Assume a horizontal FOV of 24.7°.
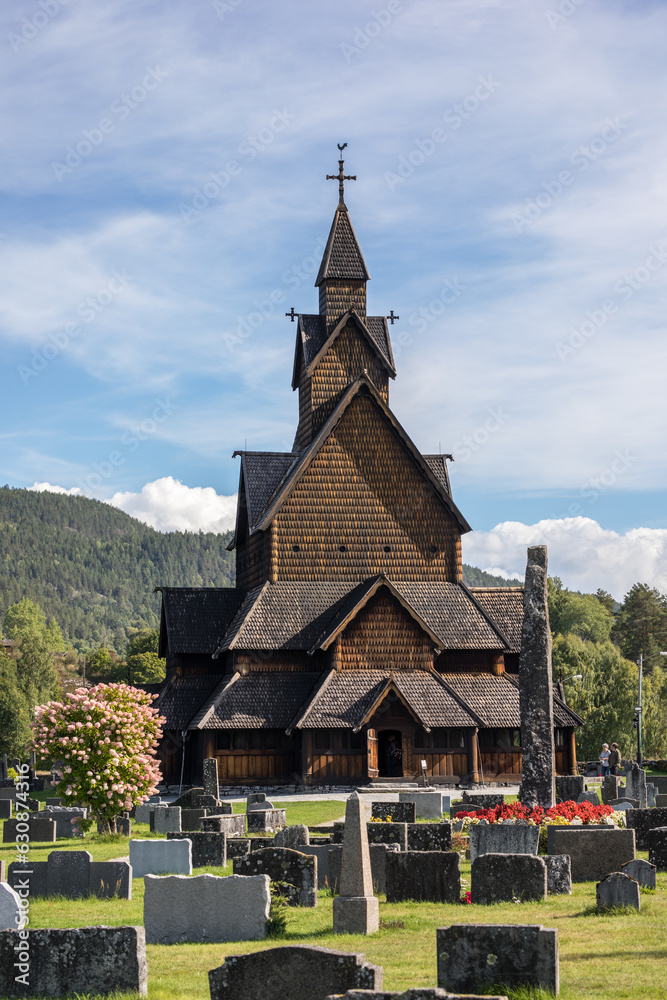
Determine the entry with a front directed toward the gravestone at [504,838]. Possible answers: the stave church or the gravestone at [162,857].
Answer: the stave church

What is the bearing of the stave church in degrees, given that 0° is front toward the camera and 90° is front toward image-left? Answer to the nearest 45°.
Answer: approximately 0°
